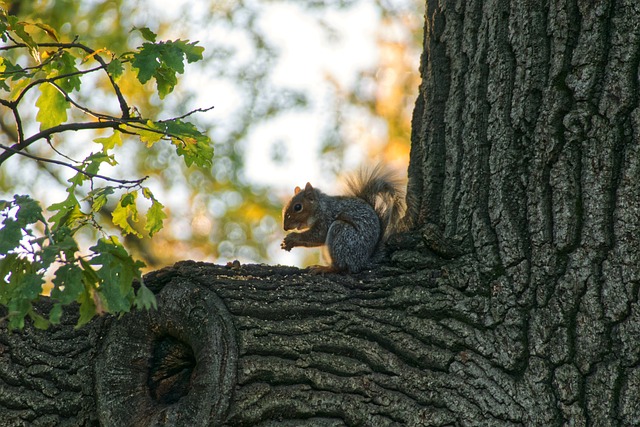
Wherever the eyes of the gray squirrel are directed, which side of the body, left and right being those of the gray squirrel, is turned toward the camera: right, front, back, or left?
left

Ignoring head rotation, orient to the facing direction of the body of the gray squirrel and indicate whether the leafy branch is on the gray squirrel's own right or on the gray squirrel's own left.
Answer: on the gray squirrel's own left
